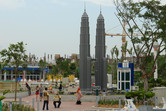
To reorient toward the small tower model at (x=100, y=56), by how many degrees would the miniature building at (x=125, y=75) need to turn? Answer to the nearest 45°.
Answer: approximately 135° to its right

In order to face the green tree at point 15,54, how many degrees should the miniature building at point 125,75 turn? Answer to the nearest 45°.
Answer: approximately 45° to its right

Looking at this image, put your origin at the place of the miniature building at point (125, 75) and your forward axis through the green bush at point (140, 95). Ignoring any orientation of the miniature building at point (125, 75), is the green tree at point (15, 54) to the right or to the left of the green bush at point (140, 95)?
right

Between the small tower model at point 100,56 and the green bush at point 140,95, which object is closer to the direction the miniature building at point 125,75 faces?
the green bush

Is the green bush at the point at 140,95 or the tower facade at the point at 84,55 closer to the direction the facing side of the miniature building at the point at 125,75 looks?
the green bush

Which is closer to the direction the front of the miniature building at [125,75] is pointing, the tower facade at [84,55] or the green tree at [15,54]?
the green tree

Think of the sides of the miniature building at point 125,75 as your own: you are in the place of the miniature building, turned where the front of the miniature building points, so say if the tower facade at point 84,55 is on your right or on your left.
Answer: on your right

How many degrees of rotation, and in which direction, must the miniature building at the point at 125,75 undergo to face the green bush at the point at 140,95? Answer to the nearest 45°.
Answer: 0° — it already faces it

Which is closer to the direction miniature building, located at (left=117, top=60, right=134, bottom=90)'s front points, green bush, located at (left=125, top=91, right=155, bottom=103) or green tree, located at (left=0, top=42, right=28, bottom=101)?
the green bush

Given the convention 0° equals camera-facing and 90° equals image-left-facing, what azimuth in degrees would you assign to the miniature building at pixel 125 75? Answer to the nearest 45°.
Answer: approximately 0°
